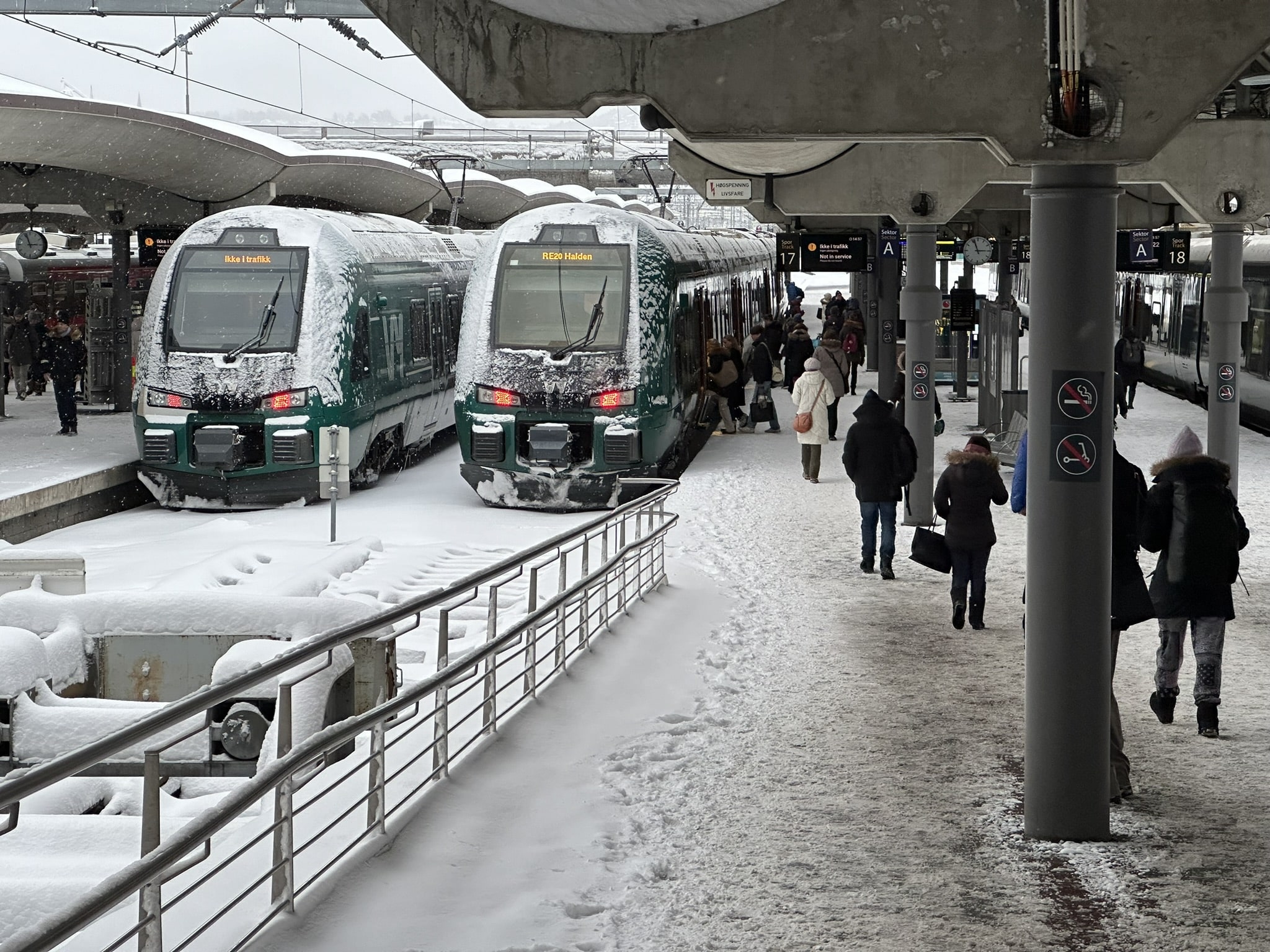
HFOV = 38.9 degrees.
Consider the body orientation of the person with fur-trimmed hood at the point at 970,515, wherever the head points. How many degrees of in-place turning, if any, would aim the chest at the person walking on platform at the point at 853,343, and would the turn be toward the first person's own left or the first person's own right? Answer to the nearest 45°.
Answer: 0° — they already face them

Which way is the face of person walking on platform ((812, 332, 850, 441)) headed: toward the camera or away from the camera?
away from the camera

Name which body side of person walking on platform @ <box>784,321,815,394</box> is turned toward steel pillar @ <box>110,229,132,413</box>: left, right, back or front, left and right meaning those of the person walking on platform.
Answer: left

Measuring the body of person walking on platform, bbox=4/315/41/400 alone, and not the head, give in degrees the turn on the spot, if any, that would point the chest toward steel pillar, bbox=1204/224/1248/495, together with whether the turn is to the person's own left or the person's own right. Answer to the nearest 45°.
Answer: approximately 45° to the person's own left

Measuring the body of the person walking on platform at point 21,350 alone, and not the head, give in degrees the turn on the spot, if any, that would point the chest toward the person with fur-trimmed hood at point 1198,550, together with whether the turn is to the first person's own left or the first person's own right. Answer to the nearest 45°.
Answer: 0° — they already face them

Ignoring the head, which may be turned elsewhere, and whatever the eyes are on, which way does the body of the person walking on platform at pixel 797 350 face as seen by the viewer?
away from the camera

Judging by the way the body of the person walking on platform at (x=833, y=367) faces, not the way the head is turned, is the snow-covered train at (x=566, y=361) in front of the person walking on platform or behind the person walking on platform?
behind

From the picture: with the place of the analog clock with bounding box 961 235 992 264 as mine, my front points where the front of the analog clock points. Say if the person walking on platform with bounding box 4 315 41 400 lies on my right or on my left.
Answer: on my right

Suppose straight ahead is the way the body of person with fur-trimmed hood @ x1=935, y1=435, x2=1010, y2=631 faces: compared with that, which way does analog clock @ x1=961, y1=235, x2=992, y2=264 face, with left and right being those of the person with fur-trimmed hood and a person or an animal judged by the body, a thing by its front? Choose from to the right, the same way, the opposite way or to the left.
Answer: the opposite way

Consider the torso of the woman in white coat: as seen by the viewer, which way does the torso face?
away from the camera

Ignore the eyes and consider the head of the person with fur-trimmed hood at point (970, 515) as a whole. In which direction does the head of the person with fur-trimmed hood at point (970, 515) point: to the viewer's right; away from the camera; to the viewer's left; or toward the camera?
away from the camera

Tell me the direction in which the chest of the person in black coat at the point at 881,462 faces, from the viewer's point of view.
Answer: away from the camera

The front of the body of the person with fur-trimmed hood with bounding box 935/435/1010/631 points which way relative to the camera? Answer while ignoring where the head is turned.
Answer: away from the camera

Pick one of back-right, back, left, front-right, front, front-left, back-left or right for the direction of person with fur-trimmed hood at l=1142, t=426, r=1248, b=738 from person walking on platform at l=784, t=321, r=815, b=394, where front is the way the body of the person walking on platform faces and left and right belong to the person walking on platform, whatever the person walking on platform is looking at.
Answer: back
